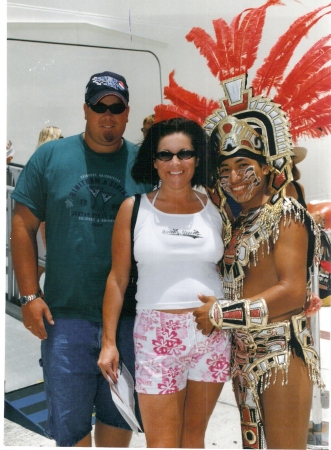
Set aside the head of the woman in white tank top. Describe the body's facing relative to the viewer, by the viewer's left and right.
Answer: facing the viewer
